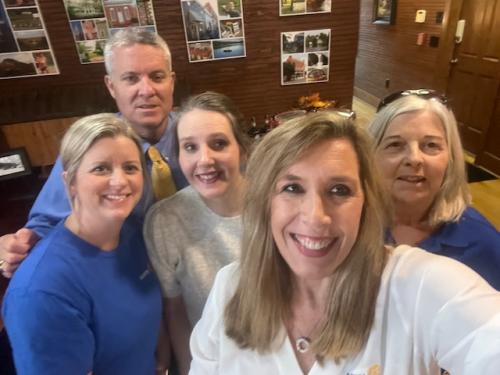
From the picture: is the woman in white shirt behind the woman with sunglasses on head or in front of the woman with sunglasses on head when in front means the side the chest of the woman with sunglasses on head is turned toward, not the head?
in front

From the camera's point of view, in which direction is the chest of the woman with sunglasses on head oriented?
toward the camera

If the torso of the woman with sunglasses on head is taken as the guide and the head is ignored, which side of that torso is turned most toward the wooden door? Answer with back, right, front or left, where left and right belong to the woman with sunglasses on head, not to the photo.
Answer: back

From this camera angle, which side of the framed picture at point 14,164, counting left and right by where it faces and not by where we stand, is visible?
front

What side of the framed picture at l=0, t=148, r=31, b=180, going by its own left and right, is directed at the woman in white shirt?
front

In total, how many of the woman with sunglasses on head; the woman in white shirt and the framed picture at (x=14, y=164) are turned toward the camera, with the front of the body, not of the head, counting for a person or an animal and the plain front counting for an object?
3

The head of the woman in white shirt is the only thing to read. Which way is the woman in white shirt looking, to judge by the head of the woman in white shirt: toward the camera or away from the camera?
toward the camera

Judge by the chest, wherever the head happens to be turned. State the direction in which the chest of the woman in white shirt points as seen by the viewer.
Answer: toward the camera

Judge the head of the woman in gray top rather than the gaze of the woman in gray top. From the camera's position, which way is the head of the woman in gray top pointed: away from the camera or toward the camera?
toward the camera

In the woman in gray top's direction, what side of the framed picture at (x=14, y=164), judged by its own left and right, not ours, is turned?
front

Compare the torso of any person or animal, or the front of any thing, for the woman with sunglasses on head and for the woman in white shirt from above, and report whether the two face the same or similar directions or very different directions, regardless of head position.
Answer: same or similar directions

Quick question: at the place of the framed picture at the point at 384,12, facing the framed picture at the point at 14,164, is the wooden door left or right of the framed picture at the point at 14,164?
left
